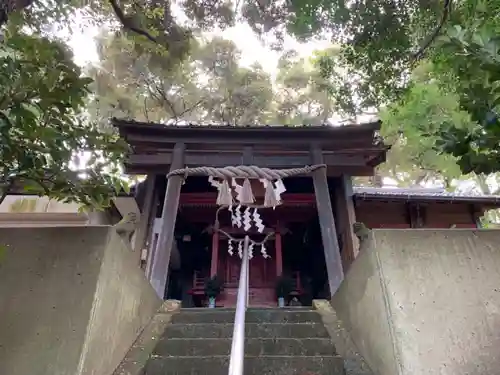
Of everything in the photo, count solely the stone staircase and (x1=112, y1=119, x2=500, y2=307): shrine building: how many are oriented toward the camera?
2

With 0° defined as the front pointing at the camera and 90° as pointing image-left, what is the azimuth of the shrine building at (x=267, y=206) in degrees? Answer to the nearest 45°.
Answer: approximately 0°
